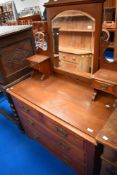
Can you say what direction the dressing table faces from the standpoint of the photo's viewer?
facing the viewer and to the left of the viewer

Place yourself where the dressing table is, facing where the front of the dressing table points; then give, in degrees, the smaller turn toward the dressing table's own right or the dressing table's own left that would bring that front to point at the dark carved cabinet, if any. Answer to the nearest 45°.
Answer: approximately 90° to the dressing table's own right
